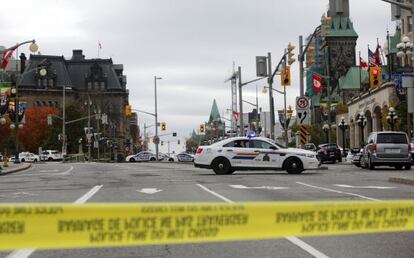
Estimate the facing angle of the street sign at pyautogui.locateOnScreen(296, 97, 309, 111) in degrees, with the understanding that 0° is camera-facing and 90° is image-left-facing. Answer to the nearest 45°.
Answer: approximately 0°

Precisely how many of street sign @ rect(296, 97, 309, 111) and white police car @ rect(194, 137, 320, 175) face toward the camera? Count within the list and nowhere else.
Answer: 1

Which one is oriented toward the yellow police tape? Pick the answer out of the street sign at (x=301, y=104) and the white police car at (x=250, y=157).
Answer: the street sign

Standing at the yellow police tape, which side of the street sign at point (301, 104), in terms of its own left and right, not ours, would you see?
front

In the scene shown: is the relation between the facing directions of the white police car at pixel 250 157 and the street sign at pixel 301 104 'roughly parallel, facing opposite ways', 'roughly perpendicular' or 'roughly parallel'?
roughly perpendicular

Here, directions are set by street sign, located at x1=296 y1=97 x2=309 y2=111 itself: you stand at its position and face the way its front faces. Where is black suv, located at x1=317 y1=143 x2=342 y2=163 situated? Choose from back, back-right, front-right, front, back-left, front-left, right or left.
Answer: back
